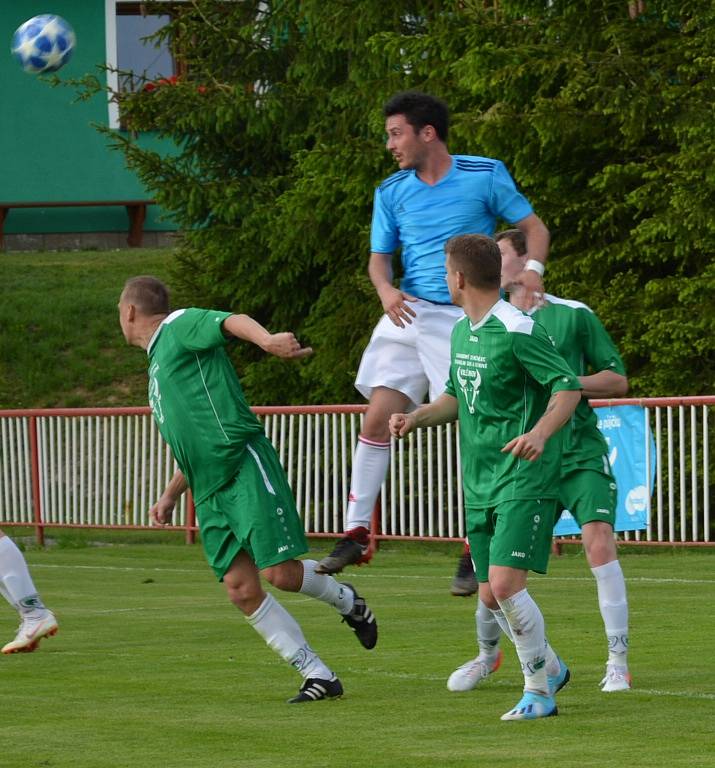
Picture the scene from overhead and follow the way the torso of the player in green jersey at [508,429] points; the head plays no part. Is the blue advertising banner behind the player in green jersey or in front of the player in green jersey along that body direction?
behind

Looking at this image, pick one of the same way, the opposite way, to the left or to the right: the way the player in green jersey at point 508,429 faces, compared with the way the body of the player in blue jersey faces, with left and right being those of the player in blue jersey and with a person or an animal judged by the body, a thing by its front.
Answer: the same way

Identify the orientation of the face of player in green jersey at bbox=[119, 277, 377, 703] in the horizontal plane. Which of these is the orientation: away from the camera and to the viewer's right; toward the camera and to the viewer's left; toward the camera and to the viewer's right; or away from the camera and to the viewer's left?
away from the camera and to the viewer's left

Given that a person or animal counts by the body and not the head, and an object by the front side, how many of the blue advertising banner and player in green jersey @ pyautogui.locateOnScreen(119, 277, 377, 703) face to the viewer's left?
1

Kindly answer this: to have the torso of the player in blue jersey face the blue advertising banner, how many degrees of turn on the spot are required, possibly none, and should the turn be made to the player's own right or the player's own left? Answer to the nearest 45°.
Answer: approximately 135° to the player's own right

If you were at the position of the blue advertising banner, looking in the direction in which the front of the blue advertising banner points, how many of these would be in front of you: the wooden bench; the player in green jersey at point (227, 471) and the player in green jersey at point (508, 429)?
2

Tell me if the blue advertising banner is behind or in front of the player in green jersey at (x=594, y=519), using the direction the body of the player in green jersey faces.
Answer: behind

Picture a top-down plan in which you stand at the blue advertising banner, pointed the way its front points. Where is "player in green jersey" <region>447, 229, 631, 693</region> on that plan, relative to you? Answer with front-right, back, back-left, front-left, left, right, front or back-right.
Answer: front

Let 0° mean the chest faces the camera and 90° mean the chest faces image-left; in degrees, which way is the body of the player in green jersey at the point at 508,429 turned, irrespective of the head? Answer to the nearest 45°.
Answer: approximately 45°

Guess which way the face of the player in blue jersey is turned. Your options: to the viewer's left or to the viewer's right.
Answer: to the viewer's left

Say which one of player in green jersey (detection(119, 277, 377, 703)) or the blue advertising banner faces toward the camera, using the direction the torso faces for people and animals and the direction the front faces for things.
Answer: the blue advertising banner

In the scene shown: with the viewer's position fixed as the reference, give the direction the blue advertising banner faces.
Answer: facing the viewer

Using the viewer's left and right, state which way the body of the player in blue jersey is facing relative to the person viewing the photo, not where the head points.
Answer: facing the viewer and to the left of the viewer

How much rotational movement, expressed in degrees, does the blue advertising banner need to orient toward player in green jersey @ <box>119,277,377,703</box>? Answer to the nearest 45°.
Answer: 0° — it already faces them
